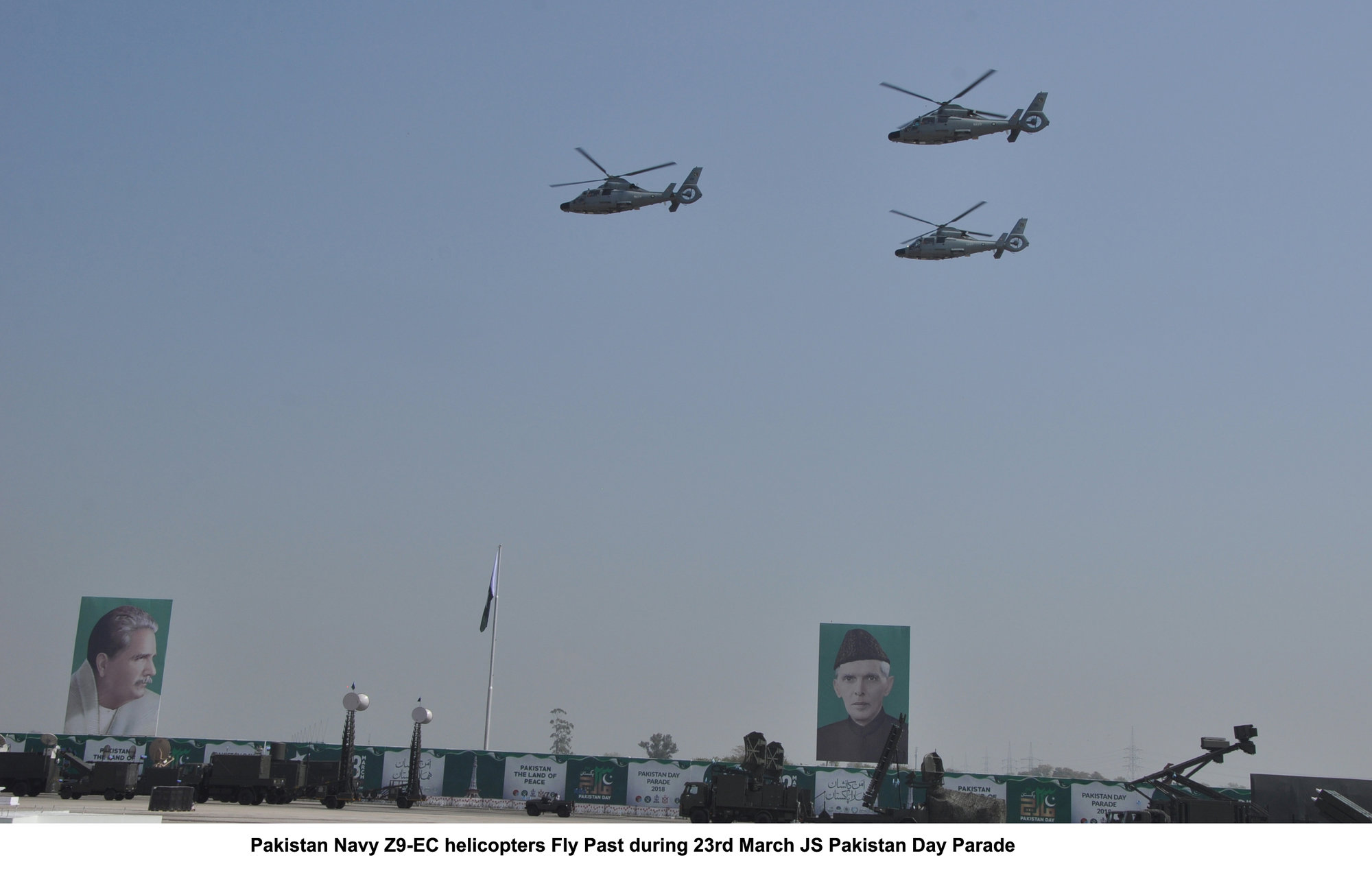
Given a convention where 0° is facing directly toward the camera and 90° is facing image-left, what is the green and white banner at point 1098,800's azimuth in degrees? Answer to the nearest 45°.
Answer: approximately 0°

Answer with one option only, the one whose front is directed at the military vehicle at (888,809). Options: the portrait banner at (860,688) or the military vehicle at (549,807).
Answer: the portrait banner

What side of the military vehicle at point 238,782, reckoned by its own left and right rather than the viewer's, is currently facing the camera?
left

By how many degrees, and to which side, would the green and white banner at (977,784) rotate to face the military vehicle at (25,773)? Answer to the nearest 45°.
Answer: approximately 90° to its right

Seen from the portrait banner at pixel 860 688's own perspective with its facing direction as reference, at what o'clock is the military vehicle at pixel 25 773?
The military vehicle is roughly at 2 o'clock from the portrait banner.

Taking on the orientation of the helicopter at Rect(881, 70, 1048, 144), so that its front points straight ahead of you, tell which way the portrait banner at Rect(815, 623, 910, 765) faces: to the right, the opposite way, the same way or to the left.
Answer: to the left

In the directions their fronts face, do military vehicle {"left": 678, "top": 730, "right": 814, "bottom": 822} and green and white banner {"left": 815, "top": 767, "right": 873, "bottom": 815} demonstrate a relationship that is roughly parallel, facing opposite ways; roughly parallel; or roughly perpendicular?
roughly perpendicular
